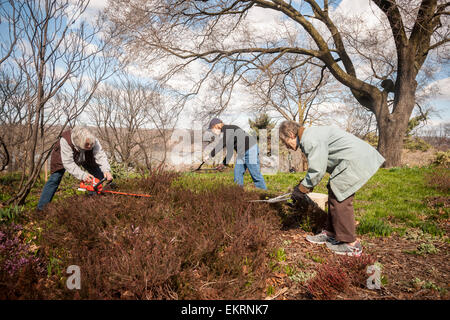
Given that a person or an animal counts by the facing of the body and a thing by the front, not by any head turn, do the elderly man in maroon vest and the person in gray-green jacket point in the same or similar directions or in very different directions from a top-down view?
very different directions

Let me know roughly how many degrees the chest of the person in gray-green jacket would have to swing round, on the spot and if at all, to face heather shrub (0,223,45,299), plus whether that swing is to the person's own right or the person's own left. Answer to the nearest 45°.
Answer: approximately 45° to the person's own left

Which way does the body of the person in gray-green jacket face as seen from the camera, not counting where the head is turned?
to the viewer's left

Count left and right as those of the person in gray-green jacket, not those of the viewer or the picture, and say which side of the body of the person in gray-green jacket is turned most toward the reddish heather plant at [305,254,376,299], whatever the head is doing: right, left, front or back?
left

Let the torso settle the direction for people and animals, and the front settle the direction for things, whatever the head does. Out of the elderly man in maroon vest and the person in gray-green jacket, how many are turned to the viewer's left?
1

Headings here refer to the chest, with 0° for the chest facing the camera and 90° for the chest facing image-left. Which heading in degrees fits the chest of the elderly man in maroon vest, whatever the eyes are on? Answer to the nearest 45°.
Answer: approximately 315°

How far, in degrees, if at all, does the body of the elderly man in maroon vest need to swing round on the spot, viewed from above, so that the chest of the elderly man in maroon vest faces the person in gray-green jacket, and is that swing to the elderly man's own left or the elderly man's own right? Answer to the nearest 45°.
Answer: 0° — they already face them
